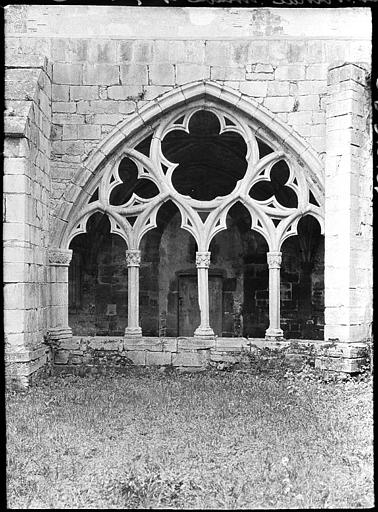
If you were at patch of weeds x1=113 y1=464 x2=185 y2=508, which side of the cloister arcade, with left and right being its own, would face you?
front

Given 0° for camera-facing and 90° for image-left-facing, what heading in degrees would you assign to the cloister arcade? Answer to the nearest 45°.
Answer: approximately 0°
